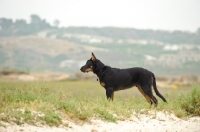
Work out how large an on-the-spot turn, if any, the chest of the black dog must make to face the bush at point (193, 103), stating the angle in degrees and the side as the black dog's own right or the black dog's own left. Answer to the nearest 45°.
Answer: approximately 180°

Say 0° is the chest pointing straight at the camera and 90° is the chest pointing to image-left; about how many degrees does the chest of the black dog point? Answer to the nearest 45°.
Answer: approximately 90°
